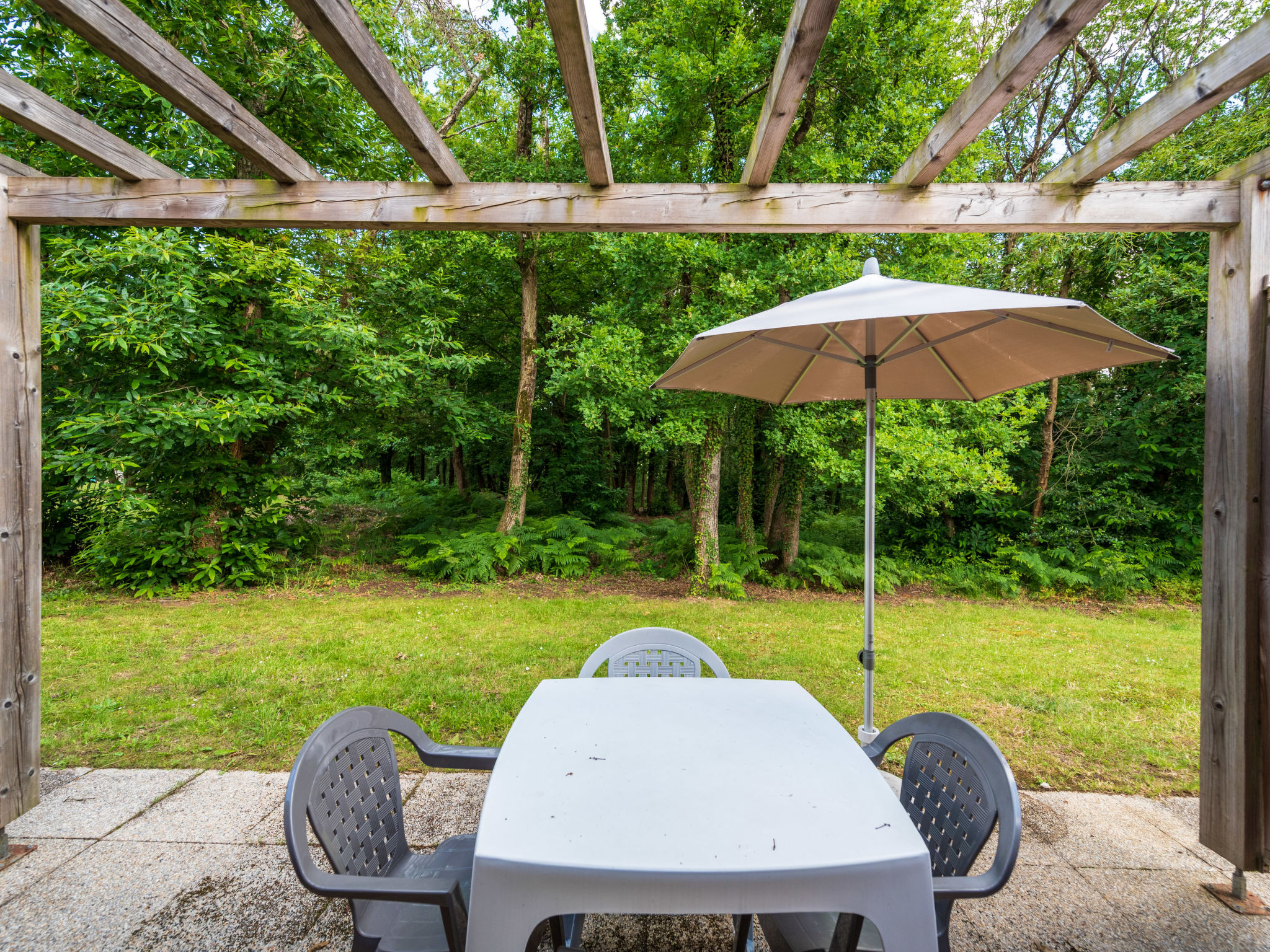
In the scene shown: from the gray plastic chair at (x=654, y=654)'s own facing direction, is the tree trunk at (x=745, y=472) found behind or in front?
behind

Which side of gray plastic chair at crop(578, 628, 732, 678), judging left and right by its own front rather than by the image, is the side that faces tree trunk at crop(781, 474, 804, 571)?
back

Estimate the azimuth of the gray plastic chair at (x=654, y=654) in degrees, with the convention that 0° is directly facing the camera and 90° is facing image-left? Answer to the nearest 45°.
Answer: approximately 0°

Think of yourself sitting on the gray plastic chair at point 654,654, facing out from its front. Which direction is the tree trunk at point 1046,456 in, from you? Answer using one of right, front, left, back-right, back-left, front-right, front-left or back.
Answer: back-left

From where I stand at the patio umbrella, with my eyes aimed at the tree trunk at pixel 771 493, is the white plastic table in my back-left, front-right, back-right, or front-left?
back-left

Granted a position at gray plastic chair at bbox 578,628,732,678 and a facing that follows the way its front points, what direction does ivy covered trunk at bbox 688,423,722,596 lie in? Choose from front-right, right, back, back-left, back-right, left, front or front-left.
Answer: back

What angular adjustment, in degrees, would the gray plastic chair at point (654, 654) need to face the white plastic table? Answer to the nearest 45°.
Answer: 0° — it already faces it

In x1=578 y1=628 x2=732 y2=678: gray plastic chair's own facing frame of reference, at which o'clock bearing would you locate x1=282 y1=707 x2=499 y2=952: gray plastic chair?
x1=282 y1=707 x2=499 y2=952: gray plastic chair is roughly at 1 o'clock from x1=578 y1=628 x2=732 y2=678: gray plastic chair.

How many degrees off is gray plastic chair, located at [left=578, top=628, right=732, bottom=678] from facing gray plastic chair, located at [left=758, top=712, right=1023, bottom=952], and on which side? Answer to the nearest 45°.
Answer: approximately 45° to its left

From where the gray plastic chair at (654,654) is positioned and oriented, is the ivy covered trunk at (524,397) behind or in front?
behind
